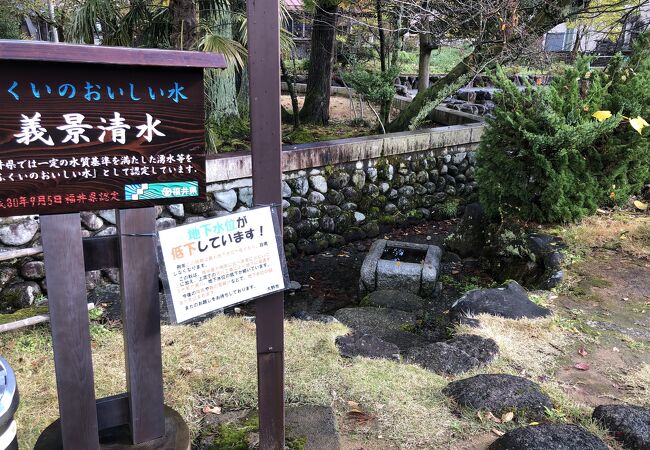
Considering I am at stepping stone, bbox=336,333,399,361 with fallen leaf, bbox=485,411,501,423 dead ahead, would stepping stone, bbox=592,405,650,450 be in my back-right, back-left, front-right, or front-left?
front-left

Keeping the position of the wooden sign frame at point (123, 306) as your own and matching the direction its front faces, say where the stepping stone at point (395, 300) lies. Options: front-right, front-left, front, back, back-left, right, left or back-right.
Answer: back-left

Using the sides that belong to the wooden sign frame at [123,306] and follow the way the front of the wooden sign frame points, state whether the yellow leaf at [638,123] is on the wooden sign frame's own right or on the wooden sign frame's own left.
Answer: on the wooden sign frame's own left

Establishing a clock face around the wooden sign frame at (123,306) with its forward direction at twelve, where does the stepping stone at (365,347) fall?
The stepping stone is roughly at 8 o'clock from the wooden sign frame.

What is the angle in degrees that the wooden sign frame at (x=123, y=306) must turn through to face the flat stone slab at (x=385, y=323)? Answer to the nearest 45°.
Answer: approximately 135° to its left

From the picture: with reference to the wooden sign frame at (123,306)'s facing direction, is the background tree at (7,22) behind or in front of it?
behind

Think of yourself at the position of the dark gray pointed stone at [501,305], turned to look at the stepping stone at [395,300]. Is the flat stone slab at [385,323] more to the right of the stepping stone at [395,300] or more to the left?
left

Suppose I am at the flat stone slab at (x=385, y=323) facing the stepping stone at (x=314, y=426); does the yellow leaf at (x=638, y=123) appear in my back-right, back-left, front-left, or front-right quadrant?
back-left

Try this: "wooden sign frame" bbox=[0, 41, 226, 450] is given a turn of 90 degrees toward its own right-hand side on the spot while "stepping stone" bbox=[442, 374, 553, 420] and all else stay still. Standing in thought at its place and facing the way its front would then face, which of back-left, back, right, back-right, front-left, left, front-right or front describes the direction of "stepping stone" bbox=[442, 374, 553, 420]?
back

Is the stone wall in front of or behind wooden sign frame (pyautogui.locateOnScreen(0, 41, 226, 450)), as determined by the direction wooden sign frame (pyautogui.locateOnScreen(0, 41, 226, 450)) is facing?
behind

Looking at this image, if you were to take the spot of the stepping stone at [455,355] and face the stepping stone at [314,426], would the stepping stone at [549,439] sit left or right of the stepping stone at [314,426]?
left

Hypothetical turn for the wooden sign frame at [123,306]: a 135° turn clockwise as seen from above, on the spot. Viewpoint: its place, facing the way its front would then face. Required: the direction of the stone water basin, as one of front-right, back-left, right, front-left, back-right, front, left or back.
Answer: right

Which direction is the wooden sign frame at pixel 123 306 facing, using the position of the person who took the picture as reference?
facing the viewer

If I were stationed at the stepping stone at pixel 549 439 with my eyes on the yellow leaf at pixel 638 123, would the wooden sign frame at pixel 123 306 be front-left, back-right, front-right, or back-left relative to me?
back-left
